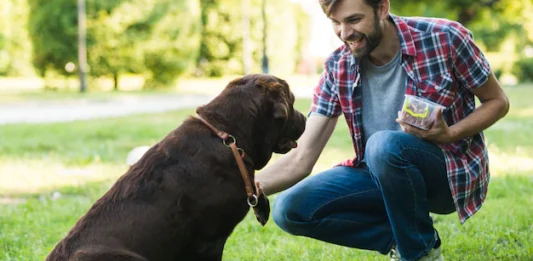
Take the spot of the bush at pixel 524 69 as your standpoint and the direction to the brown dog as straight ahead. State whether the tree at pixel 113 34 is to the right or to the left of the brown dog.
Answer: right

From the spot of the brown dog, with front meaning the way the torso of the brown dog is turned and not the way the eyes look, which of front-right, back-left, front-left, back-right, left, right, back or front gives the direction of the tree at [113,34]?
left

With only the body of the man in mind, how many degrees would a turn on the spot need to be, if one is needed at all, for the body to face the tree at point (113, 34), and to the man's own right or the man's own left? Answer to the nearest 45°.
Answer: approximately 90° to the man's own right

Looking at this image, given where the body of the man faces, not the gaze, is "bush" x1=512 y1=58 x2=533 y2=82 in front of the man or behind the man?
behind

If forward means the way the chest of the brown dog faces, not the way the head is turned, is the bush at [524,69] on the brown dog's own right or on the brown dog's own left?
on the brown dog's own left

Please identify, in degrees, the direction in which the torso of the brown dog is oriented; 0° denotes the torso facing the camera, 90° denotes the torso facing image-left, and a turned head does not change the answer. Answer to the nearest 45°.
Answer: approximately 270°
